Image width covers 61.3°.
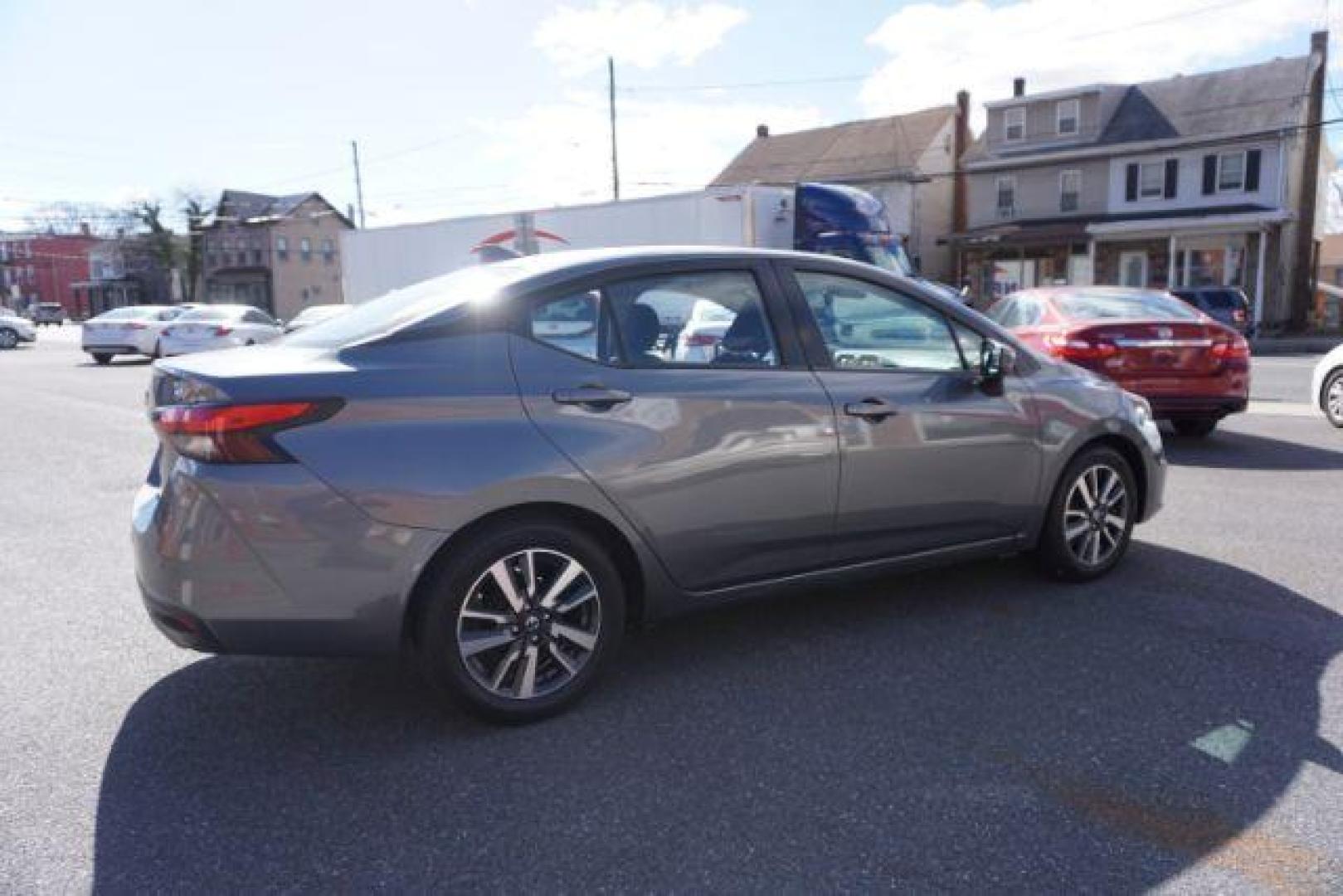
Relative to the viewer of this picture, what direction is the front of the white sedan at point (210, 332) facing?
facing away from the viewer and to the right of the viewer

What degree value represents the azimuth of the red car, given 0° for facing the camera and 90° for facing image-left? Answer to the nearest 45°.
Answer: approximately 135°

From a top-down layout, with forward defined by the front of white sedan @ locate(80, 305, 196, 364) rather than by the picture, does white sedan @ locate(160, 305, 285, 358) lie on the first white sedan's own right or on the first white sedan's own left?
on the first white sedan's own right

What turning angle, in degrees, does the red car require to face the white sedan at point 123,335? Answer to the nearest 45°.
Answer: approximately 45° to its left

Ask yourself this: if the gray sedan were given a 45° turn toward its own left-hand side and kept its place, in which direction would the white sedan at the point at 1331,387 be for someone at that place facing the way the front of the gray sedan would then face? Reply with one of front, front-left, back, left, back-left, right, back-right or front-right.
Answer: front-right

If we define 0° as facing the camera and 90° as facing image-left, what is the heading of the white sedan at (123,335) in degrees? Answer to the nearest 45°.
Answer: approximately 225°

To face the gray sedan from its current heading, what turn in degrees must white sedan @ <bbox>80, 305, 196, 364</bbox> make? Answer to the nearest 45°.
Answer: approximately 135° to its right

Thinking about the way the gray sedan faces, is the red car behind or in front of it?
in front
